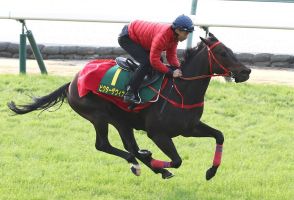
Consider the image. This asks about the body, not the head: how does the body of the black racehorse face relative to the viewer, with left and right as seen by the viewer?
facing to the right of the viewer

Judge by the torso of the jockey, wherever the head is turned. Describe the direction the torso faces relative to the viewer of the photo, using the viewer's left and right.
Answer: facing to the right of the viewer
